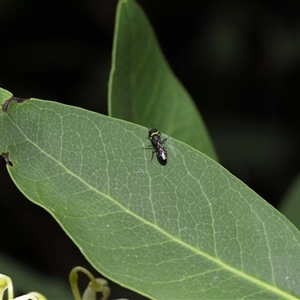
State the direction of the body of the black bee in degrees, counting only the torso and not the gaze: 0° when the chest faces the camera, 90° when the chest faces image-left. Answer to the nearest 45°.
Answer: approximately 180°
